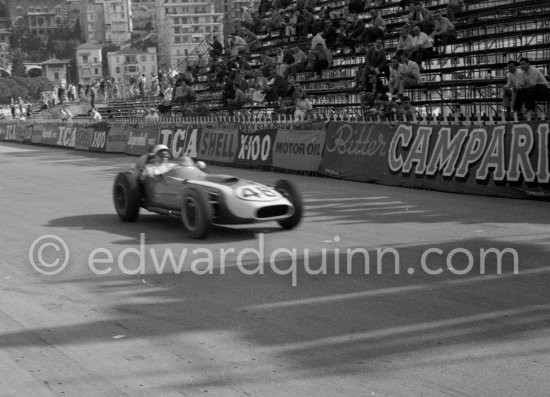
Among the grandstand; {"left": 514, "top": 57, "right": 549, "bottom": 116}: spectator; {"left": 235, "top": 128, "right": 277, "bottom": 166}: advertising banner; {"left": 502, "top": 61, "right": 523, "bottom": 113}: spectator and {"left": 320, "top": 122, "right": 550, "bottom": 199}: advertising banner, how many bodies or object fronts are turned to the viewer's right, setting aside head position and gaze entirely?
0

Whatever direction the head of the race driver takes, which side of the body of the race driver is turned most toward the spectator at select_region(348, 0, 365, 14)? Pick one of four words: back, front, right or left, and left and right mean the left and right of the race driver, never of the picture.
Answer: left

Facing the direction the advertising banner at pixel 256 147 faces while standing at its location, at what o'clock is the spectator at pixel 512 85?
The spectator is roughly at 9 o'clock from the advertising banner.

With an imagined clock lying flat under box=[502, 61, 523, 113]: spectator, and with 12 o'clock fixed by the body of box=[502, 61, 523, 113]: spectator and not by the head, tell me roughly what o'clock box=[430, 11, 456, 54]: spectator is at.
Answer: box=[430, 11, 456, 54]: spectator is roughly at 4 o'clock from box=[502, 61, 523, 113]: spectator.

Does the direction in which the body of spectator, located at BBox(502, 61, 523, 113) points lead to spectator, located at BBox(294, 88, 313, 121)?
no

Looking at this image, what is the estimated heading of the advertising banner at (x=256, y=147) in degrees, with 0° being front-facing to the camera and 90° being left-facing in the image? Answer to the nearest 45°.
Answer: approximately 45°

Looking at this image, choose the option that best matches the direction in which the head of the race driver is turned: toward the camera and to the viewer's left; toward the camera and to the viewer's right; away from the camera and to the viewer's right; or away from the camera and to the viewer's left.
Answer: toward the camera and to the viewer's right

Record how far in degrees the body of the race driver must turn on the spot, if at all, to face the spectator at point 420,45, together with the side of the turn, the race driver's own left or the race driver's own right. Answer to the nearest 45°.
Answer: approximately 90° to the race driver's own left

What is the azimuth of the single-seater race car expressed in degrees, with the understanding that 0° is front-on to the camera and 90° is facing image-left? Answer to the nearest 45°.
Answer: approximately 315°

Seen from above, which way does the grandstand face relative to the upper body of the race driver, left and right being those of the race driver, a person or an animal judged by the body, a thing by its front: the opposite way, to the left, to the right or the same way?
to the right

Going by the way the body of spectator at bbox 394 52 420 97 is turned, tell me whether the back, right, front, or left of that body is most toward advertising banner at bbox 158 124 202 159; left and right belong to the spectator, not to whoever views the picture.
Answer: right

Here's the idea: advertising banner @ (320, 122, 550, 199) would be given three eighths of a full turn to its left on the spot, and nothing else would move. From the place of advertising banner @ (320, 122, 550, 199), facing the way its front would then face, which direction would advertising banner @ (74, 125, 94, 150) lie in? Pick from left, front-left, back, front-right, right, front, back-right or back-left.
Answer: back-left

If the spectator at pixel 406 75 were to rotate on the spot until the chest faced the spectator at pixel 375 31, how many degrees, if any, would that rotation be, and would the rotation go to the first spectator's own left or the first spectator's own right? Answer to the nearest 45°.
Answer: approximately 135° to the first spectator's own right

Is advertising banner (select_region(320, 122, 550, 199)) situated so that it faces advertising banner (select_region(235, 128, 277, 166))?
no

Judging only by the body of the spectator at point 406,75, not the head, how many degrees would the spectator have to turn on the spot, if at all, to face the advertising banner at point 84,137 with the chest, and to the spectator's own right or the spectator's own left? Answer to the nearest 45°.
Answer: approximately 90° to the spectator's own right

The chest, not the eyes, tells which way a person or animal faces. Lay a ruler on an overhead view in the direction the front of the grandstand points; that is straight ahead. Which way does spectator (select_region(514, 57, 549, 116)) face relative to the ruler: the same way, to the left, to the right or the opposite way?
the same way

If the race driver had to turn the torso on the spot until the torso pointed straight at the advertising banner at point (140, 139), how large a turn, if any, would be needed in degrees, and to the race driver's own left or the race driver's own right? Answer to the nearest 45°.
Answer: approximately 135° to the race driver's own left

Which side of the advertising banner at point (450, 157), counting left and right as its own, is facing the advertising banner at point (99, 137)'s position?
right

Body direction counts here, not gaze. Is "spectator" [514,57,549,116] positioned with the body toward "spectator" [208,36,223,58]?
no
